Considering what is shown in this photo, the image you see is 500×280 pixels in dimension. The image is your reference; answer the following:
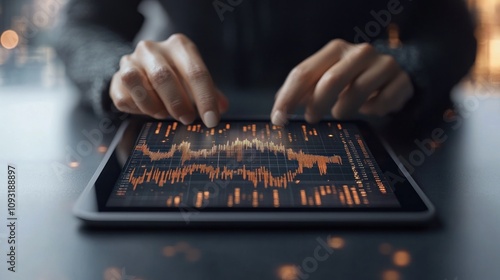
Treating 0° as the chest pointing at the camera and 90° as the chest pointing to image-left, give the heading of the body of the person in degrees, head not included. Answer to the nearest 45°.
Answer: approximately 0°
